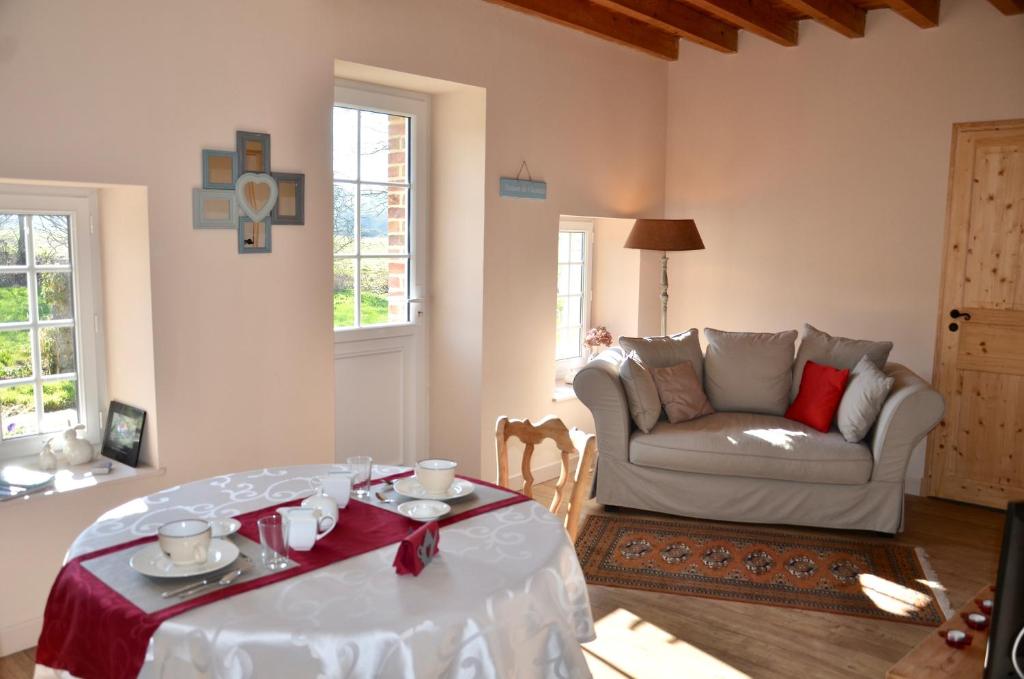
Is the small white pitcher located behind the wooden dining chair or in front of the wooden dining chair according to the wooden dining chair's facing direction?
in front

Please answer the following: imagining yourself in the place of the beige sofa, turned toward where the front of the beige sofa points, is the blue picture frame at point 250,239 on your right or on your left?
on your right

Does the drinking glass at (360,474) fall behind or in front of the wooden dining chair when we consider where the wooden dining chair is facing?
in front

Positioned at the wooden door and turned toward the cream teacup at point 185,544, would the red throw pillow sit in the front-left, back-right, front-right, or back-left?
front-right

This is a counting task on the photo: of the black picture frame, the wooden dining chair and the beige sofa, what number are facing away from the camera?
0

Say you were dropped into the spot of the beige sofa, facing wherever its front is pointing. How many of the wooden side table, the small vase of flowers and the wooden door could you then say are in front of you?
1

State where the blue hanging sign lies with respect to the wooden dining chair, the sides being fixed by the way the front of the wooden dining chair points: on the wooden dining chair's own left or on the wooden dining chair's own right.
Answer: on the wooden dining chair's own right

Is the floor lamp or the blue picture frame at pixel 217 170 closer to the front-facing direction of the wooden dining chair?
the blue picture frame

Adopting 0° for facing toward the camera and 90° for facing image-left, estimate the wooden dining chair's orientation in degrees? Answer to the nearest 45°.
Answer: approximately 45°

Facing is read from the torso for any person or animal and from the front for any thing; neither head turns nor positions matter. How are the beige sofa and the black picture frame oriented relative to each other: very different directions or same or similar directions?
same or similar directions

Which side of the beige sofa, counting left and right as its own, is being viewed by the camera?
front

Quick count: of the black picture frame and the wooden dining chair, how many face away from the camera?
0

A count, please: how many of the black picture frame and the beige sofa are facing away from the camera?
0
